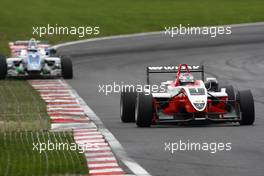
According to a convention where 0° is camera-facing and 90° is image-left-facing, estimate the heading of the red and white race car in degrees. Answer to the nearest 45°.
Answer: approximately 0°

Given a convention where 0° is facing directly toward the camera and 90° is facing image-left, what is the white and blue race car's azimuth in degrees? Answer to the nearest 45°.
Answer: approximately 0°
